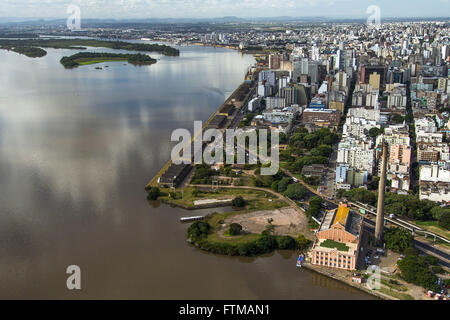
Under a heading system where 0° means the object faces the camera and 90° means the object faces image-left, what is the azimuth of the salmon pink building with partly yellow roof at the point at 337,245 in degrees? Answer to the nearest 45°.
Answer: approximately 0°

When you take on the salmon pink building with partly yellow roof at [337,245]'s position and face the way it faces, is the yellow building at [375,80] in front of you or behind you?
behind

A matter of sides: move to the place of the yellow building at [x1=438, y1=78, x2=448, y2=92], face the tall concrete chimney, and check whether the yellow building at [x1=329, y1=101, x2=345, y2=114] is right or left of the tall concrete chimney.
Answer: right

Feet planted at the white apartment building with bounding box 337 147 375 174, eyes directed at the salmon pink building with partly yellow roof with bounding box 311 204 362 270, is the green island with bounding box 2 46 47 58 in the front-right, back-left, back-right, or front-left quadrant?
back-right

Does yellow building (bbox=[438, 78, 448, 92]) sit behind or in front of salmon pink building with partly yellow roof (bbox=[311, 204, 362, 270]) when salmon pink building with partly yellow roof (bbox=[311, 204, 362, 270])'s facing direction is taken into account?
behind

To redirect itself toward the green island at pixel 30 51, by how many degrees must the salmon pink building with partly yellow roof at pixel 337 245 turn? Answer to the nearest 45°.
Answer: approximately 135° to its right

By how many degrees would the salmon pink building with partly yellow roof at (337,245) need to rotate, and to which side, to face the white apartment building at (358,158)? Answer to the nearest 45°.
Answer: approximately 180°
